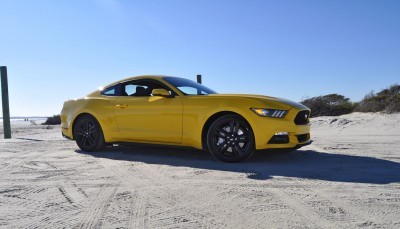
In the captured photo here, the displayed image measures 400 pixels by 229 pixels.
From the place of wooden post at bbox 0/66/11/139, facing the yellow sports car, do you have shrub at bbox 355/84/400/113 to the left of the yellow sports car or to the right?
left

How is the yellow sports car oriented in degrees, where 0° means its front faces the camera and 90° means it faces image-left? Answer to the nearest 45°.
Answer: approximately 315°

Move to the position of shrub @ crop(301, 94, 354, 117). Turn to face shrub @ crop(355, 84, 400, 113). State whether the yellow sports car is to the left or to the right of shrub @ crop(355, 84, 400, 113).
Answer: right

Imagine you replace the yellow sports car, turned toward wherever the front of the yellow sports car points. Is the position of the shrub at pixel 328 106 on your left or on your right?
on your left

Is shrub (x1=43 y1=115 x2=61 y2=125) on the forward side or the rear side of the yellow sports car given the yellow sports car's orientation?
on the rear side

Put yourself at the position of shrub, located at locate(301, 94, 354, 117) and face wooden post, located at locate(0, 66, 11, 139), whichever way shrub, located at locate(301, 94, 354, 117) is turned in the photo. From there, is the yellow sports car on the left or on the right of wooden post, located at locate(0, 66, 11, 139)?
left

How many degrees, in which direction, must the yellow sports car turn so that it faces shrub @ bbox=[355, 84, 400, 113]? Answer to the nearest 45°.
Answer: approximately 90° to its left

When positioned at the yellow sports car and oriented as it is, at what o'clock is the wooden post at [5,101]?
The wooden post is roughly at 6 o'clock from the yellow sports car.
